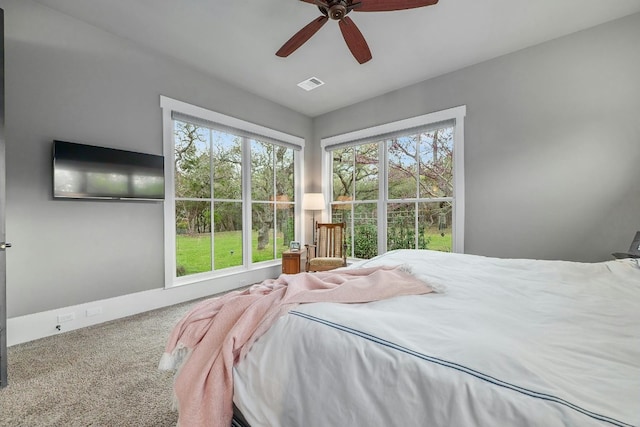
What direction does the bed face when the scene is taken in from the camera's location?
facing away from the viewer and to the left of the viewer

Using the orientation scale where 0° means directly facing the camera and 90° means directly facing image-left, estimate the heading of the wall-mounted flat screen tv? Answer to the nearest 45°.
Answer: approximately 315°

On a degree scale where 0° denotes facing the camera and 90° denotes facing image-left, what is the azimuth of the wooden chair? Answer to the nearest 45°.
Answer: approximately 45°

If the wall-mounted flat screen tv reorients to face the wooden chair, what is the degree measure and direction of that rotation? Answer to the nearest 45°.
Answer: approximately 45° to its left

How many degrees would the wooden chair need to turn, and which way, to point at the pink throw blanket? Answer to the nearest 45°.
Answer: approximately 45° to its left

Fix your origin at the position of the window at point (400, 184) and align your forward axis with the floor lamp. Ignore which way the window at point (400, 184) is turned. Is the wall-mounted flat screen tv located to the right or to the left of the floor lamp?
left
